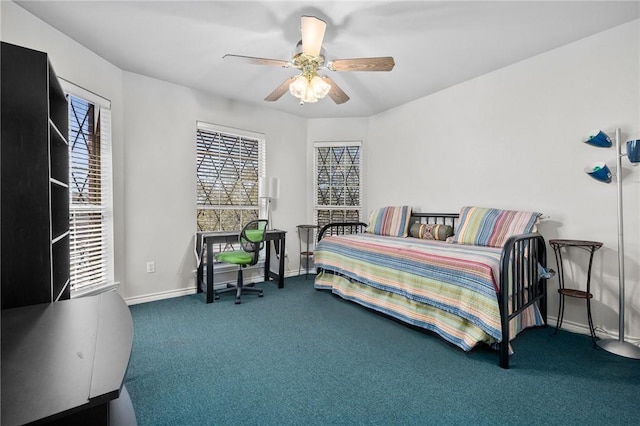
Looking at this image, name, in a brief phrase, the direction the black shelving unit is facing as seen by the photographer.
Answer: facing to the right of the viewer

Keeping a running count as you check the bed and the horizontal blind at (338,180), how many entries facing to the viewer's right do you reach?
0

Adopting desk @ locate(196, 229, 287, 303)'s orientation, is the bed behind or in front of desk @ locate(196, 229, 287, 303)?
in front

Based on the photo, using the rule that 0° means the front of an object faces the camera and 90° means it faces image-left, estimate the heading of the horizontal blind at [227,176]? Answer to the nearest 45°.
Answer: approximately 315°

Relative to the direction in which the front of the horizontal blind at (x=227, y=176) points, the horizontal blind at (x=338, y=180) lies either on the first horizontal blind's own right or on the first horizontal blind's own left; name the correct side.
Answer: on the first horizontal blind's own left

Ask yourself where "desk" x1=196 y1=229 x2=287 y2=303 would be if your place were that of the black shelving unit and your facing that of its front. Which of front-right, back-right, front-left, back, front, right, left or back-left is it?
front-left

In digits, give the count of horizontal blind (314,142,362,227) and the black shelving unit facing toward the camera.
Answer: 1

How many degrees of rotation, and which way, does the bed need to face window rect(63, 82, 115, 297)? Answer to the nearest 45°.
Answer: approximately 45° to its right

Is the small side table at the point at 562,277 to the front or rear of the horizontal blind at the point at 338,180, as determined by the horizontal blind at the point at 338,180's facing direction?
to the front
